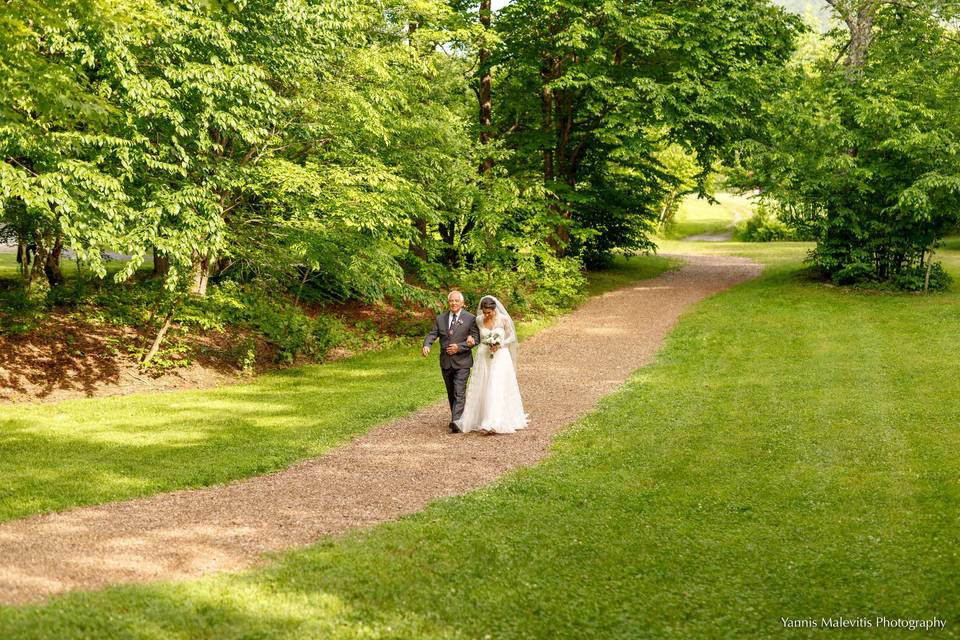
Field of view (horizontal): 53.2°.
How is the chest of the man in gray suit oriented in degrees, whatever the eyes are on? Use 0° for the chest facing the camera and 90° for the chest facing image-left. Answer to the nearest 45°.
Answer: approximately 0°

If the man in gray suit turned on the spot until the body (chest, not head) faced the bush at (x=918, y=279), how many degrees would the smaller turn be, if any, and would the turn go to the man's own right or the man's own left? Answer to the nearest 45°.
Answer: approximately 135° to the man's own left

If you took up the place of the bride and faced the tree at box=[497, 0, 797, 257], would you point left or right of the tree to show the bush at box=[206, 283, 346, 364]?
left

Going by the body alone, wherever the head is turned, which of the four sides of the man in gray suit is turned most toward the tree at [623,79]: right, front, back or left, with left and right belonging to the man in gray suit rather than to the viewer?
back

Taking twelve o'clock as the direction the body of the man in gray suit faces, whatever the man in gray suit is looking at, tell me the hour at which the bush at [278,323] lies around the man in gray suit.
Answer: The bush is roughly at 5 o'clock from the man in gray suit.
